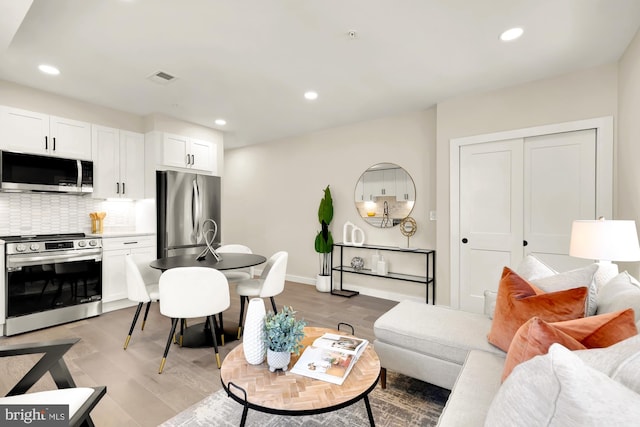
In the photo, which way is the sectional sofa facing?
to the viewer's left

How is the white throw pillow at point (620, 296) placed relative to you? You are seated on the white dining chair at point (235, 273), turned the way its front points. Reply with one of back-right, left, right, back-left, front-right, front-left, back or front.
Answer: front-left

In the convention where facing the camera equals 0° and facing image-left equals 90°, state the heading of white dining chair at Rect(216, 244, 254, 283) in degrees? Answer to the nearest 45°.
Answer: approximately 0°

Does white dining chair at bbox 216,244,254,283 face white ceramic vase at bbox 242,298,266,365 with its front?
yes

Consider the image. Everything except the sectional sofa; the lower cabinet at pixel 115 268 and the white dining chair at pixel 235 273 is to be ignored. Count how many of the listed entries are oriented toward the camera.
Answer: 2

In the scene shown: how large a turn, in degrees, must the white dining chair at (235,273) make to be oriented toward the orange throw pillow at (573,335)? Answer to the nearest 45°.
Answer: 0° — it already faces it

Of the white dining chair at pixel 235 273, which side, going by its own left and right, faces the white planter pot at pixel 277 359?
front

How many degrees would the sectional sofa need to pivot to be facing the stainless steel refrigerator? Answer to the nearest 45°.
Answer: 0° — it already faces it

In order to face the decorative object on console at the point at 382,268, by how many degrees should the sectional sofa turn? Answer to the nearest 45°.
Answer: approximately 45° to its right

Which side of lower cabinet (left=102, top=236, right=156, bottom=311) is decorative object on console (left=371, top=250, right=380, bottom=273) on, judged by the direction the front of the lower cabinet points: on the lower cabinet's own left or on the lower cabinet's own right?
on the lower cabinet's own left

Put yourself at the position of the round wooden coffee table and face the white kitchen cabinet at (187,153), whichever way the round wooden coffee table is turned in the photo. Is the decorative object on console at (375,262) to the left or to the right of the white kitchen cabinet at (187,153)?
right

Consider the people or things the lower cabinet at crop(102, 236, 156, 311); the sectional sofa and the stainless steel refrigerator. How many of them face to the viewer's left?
1

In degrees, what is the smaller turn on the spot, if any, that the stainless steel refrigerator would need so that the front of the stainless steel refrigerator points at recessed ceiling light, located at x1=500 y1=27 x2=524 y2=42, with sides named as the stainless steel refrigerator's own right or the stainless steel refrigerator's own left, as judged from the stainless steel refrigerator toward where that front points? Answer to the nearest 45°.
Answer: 0° — it already faces it

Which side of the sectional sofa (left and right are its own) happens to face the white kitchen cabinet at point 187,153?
front

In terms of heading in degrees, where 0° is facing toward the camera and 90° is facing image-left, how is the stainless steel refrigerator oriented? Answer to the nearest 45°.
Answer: approximately 315°
